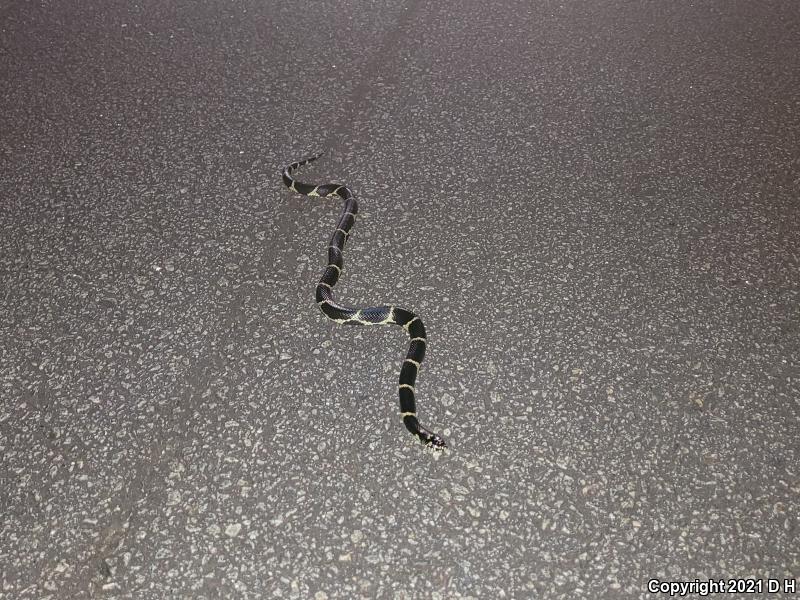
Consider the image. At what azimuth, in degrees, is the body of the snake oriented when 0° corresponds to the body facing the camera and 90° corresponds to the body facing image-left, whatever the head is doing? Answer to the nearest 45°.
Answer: approximately 315°
